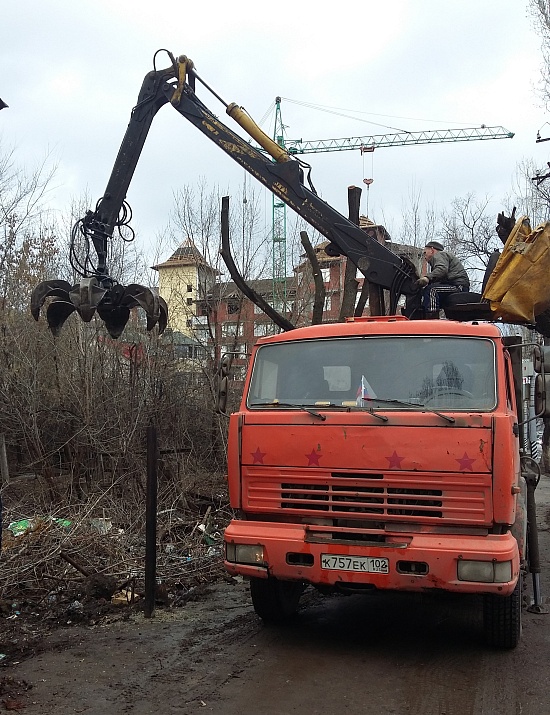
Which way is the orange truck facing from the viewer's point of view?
toward the camera

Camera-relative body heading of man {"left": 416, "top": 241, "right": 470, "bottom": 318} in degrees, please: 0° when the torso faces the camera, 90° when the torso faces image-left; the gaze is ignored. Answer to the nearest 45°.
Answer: approximately 90°

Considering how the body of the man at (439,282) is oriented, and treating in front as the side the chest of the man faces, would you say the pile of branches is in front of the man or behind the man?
in front

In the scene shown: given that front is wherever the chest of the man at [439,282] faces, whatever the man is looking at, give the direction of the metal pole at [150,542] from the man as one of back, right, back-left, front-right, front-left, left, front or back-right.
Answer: front-left

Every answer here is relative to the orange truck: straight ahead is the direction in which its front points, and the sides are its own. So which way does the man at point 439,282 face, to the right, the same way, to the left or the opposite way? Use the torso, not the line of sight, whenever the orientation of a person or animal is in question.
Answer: to the right

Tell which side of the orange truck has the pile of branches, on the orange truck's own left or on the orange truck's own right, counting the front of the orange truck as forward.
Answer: on the orange truck's own right

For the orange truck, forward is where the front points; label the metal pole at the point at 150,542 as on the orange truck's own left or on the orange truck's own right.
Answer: on the orange truck's own right

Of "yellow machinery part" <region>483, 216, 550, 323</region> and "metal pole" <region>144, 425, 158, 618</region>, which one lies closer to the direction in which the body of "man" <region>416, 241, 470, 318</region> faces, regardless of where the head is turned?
the metal pole

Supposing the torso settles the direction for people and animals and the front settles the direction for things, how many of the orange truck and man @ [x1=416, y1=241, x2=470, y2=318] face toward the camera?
1

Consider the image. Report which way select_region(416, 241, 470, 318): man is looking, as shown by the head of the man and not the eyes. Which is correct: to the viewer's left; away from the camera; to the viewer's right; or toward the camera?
to the viewer's left

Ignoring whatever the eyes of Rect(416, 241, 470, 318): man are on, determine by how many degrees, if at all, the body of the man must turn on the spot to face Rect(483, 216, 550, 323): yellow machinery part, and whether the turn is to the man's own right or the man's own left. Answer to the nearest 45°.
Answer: approximately 135° to the man's own left
